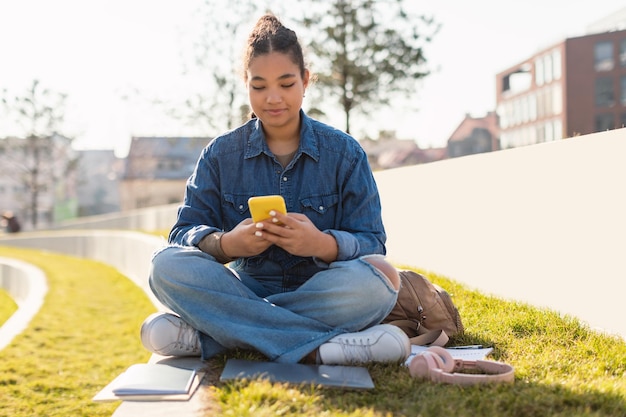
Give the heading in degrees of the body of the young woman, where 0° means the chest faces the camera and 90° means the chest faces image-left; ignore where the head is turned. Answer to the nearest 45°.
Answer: approximately 0°

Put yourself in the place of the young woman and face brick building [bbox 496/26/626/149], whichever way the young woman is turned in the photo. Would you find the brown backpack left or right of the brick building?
right

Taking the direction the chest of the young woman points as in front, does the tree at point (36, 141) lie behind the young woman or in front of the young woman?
behind

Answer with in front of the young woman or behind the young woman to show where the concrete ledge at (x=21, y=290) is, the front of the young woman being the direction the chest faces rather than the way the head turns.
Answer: behind
